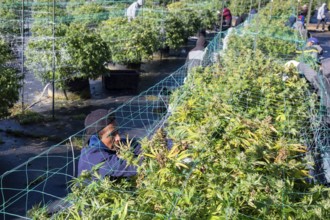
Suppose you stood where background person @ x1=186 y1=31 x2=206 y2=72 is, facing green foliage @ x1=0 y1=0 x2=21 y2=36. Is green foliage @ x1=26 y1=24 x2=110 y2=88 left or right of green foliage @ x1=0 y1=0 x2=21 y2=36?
left

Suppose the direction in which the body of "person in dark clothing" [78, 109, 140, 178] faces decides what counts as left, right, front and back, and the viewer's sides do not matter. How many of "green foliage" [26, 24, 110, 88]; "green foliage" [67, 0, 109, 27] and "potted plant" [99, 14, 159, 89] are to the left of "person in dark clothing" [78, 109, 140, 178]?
3

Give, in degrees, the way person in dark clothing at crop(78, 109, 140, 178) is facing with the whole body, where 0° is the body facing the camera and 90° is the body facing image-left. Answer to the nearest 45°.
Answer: approximately 270°

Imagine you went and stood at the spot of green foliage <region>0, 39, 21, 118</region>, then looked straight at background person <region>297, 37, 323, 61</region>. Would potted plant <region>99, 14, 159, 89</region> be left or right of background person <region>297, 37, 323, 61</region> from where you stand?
left

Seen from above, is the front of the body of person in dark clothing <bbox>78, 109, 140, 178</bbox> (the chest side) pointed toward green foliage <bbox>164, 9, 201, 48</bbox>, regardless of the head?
no

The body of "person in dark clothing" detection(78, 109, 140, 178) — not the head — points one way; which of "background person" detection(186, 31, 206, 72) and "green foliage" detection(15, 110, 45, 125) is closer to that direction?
the background person

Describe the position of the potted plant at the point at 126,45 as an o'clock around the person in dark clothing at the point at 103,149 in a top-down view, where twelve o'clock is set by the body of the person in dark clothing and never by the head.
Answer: The potted plant is roughly at 9 o'clock from the person in dark clothing.

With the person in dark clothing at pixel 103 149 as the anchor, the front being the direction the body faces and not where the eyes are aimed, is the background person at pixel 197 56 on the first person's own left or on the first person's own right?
on the first person's own left

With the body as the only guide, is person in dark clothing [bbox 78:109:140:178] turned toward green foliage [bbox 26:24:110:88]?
no

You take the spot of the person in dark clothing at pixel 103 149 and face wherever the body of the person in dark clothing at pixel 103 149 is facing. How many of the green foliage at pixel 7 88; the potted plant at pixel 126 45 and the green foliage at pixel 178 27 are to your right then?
0

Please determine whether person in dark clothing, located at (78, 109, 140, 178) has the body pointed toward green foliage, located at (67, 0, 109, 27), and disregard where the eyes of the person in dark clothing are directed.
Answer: no

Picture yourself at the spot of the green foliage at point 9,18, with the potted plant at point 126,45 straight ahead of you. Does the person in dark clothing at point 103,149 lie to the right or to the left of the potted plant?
right

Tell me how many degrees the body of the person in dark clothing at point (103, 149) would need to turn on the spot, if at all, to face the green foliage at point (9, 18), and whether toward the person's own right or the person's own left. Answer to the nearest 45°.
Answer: approximately 90° to the person's own left

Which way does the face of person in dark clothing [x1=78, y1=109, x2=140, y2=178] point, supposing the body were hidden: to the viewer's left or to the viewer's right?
to the viewer's right
